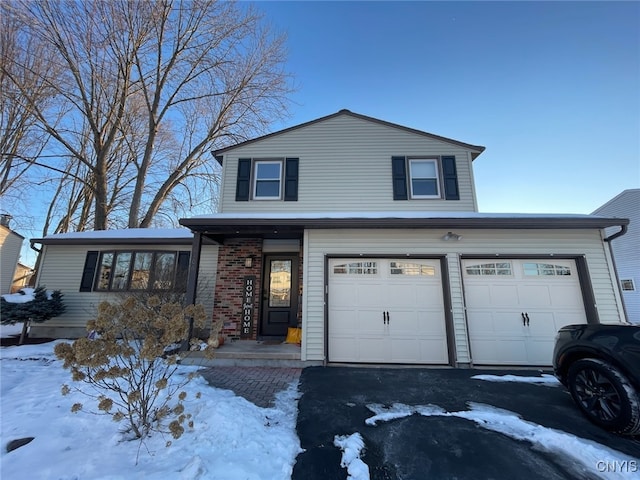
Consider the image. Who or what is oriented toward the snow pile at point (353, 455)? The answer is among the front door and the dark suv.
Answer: the front door

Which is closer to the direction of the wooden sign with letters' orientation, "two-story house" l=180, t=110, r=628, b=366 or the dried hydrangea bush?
the dried hydrangea bush

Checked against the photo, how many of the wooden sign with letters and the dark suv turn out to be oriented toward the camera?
1

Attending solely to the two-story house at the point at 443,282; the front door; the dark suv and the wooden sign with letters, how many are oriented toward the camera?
3

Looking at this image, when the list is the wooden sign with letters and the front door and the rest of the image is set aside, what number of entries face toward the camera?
2

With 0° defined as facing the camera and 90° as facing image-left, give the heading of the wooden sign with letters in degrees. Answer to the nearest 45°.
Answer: approximately 0°

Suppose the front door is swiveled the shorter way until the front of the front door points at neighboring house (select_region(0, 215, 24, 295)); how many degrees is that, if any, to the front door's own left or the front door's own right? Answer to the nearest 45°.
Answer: approximately 135° to the front door's own right

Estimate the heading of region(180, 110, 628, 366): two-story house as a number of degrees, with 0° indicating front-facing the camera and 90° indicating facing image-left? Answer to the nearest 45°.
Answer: approximately 0°

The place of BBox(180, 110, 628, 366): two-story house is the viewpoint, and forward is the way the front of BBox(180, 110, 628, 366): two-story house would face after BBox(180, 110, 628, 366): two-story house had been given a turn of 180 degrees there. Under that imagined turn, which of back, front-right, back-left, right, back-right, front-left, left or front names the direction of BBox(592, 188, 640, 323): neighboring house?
front-right

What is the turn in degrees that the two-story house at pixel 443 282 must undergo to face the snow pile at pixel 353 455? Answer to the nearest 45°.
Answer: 0° — it already faces it

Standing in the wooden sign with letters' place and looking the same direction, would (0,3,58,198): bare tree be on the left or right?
on its right

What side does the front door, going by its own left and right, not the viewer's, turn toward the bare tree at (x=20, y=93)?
right

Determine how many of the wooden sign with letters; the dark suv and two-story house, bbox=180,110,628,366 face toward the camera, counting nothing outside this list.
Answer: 2

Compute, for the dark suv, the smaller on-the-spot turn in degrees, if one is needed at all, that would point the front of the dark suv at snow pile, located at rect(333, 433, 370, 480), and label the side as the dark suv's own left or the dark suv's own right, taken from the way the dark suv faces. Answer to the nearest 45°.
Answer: approximately 90° to the dark suv's own left

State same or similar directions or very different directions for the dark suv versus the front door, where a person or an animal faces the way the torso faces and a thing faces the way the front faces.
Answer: very different directions
